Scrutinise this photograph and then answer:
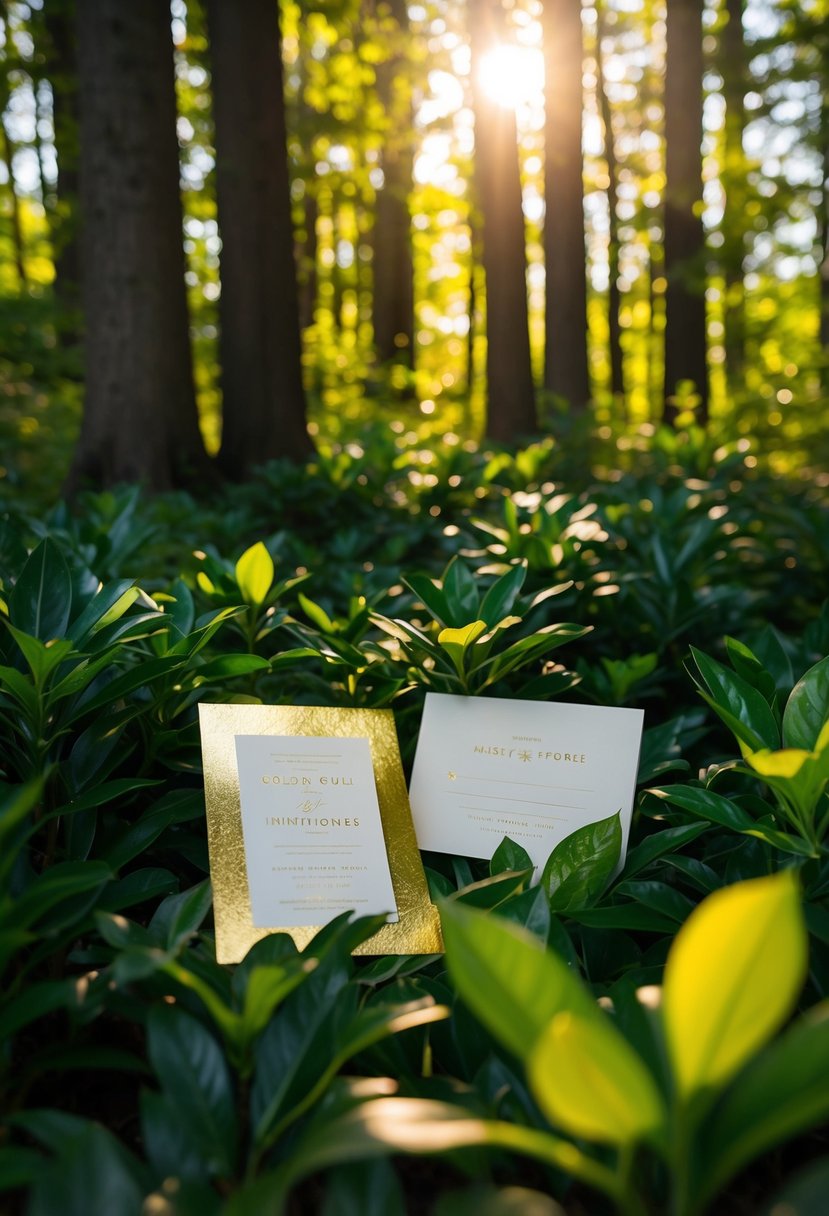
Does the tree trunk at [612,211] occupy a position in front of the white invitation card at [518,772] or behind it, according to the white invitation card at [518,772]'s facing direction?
behind

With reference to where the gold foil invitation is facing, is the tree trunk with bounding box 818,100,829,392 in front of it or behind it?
behind

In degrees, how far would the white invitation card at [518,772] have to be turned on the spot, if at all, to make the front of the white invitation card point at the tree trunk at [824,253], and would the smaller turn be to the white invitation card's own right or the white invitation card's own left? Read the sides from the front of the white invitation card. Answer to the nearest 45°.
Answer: approximately 180°

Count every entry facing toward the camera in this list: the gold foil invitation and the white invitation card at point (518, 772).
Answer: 2

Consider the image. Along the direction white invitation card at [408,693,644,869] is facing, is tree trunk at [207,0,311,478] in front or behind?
behind

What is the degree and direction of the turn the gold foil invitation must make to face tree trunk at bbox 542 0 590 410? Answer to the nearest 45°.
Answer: approximately 180°

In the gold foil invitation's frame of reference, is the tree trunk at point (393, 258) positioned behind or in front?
behind

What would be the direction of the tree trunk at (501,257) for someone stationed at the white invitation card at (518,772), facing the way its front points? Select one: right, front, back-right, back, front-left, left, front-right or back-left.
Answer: back

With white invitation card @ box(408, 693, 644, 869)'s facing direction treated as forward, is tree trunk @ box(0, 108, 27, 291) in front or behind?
behind

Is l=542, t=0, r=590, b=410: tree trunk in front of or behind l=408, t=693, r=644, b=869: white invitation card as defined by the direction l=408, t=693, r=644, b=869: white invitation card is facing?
behind

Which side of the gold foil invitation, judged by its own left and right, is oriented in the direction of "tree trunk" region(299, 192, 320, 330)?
back
